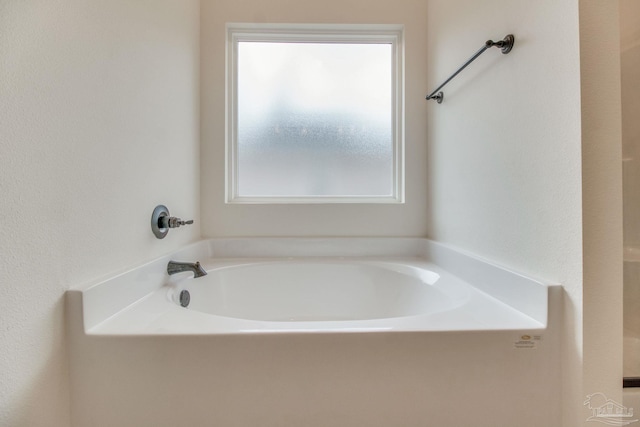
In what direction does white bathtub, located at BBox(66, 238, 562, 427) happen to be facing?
toward the camera

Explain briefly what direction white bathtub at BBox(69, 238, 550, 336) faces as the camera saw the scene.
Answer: facing the viewer

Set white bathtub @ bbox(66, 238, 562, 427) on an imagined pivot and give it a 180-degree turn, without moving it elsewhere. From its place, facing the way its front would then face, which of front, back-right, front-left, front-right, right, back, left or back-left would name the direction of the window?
front
